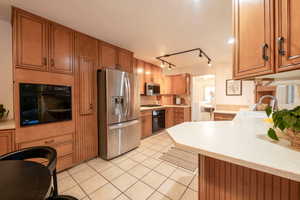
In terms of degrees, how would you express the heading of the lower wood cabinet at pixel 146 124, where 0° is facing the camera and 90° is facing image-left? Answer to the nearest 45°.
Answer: approximately 315°

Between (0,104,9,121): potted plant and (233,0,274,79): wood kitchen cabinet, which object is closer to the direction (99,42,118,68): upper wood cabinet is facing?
the wood kitchen cabinet

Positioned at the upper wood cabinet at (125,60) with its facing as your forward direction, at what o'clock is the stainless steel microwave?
The stainless steel microwave is roughly at 9 o'clock from the upper wood cabinet.

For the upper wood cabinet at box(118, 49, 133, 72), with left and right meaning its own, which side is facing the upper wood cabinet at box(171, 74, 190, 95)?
left

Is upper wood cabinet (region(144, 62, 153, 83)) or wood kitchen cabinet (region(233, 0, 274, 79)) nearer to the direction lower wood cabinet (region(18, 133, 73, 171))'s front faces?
the wood kitchen cabinet

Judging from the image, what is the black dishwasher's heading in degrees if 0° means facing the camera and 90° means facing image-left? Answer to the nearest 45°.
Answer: approximately 315°

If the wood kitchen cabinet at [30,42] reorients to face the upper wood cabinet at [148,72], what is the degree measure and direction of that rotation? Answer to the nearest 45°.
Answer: approximately 45° to its left

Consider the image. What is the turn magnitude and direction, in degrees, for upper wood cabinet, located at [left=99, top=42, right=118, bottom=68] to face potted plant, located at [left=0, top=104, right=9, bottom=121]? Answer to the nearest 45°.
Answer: approximately 135° to its right

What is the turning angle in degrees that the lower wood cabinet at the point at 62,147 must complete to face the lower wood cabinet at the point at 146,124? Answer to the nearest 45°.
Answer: approximately 45° to its left

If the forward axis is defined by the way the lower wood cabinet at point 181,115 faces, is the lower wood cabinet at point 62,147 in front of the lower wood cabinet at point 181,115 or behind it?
in front

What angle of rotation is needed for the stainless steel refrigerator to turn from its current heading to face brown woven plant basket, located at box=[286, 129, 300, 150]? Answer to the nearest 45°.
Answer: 0° — it already faces it
